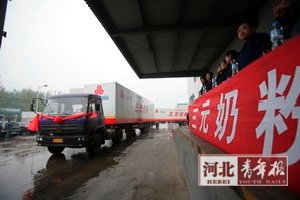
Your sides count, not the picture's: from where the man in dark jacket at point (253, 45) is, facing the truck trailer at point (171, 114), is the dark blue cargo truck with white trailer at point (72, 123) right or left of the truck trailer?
left

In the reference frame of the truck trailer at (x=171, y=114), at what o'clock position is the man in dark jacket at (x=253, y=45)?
The man in dark jacket is roughly at 9 o'clock from the truck trailer.

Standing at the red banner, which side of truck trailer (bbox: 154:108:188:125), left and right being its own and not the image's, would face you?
left

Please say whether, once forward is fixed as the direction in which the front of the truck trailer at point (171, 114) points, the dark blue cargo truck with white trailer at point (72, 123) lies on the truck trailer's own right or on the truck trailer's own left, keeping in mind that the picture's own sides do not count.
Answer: on the truck trailer's own left

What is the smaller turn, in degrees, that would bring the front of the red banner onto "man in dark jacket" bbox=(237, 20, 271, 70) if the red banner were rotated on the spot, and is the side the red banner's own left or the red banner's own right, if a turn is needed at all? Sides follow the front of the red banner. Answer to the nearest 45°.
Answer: approximately 135° to the red banner's own right

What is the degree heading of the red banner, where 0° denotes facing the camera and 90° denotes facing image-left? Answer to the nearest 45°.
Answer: approximately 45°

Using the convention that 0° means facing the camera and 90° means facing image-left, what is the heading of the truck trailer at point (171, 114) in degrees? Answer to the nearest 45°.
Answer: approximately 90°

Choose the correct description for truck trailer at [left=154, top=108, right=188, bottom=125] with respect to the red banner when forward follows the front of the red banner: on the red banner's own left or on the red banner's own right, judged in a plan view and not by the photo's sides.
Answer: on the red banner's own right

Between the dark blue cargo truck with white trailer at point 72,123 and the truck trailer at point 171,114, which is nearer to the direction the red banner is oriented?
the dark blue cargo truck with white trailer
